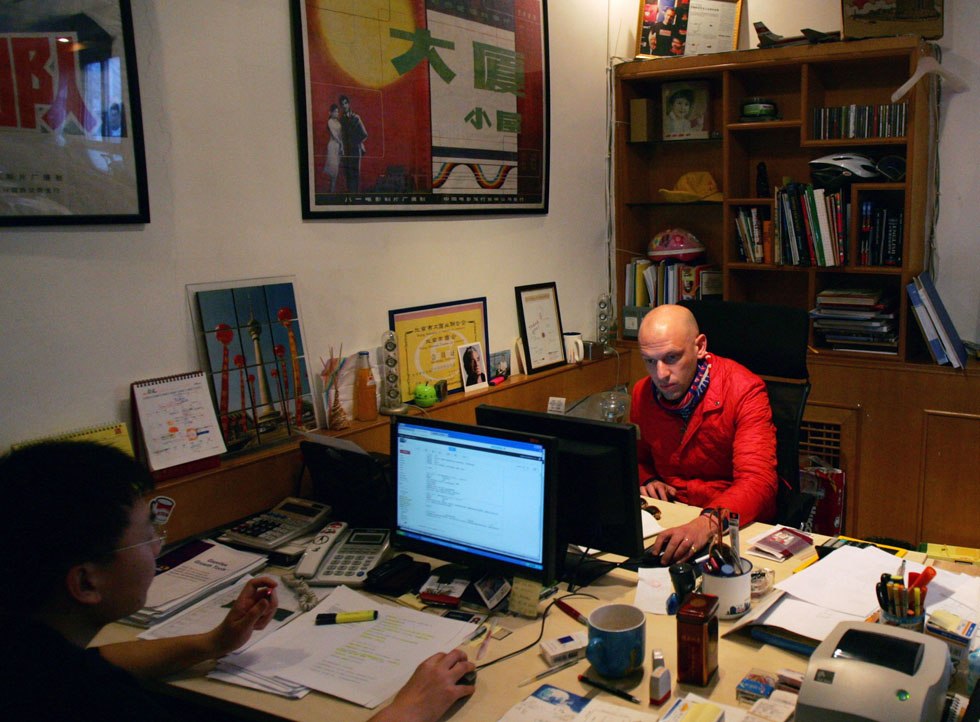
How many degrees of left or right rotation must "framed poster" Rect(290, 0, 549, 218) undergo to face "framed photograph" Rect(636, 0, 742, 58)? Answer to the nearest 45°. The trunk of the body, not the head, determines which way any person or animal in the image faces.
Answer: approximately 90° to its left

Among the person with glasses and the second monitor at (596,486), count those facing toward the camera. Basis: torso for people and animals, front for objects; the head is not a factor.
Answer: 0

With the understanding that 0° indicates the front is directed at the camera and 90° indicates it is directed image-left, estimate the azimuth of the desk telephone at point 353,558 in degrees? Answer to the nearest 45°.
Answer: approximately 45°

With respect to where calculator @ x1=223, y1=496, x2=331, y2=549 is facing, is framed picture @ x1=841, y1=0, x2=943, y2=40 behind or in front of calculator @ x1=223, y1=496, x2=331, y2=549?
behind

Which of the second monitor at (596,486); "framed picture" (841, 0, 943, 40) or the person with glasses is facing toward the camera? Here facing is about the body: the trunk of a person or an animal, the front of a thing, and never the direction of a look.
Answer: the framed picture

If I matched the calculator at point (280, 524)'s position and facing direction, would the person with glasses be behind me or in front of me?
in front

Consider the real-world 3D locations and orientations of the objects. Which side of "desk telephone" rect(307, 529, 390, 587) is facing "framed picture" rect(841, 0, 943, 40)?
back

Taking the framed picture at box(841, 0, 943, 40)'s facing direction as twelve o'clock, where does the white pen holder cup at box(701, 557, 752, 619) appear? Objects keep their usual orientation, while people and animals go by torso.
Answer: The white pen holder cup is roughly at 12 o'clock from the framed picture.

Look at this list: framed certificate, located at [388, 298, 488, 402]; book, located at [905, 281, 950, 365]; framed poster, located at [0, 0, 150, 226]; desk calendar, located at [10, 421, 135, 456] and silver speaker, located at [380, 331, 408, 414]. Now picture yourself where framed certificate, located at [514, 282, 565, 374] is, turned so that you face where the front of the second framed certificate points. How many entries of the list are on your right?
4

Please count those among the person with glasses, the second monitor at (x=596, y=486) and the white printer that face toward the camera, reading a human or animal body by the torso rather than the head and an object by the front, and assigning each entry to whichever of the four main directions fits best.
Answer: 1

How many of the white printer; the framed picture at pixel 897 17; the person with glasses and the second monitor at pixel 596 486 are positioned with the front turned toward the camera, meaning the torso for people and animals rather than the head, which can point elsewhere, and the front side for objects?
2

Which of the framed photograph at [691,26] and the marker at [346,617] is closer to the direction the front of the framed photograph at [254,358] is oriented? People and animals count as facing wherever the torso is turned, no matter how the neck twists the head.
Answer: the marker

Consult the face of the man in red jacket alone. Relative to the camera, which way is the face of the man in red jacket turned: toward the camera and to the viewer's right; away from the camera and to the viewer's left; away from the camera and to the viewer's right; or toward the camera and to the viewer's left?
toward the camera and to the viewer's left

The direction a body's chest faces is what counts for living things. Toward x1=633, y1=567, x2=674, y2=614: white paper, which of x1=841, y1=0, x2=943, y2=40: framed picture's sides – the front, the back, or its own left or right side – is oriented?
front

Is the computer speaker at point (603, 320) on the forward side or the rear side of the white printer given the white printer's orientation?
on the rear side

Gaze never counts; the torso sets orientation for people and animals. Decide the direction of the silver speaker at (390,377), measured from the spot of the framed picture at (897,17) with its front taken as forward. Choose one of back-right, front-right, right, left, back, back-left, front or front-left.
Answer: front-right

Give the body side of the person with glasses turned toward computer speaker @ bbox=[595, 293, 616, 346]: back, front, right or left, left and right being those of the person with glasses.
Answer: front
